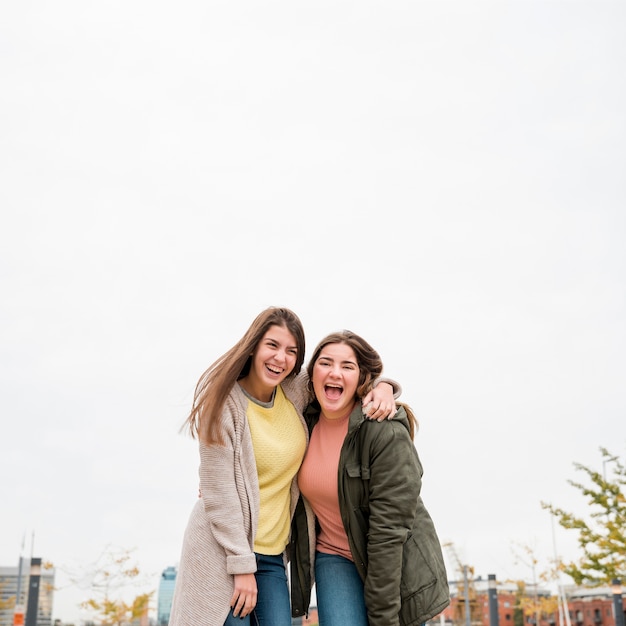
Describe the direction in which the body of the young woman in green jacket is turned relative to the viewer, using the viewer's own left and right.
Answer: facing the viewer and to the left of the viewer

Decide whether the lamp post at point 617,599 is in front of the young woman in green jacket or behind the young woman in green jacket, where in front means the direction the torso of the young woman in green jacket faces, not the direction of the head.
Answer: behind

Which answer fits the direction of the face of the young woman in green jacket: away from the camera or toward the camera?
toward the camera
